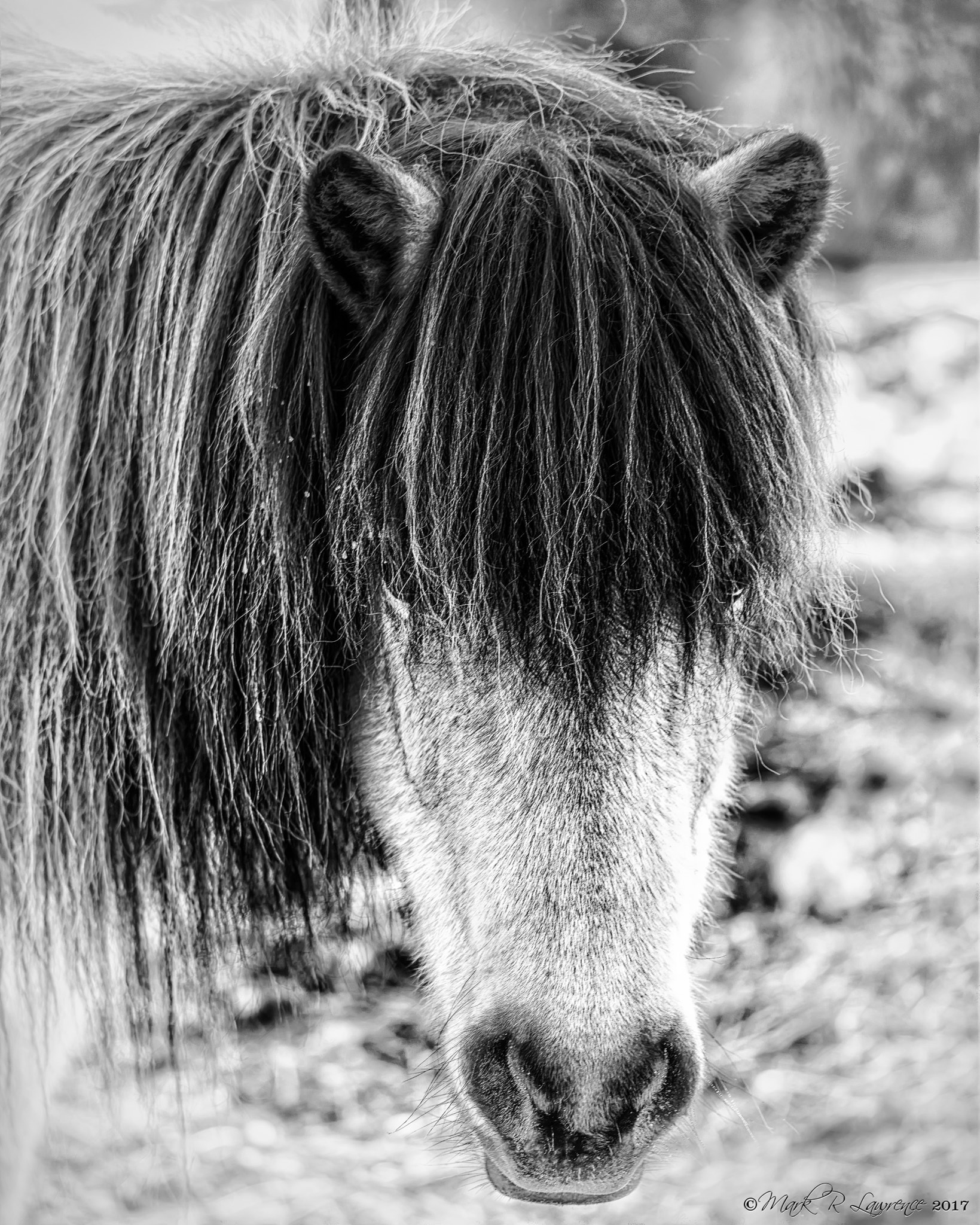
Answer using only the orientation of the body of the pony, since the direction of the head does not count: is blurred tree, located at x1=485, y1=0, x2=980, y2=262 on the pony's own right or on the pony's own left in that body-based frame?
on the pony's own left

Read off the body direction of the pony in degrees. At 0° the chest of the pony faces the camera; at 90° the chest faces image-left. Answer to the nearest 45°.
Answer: approximately 315°
